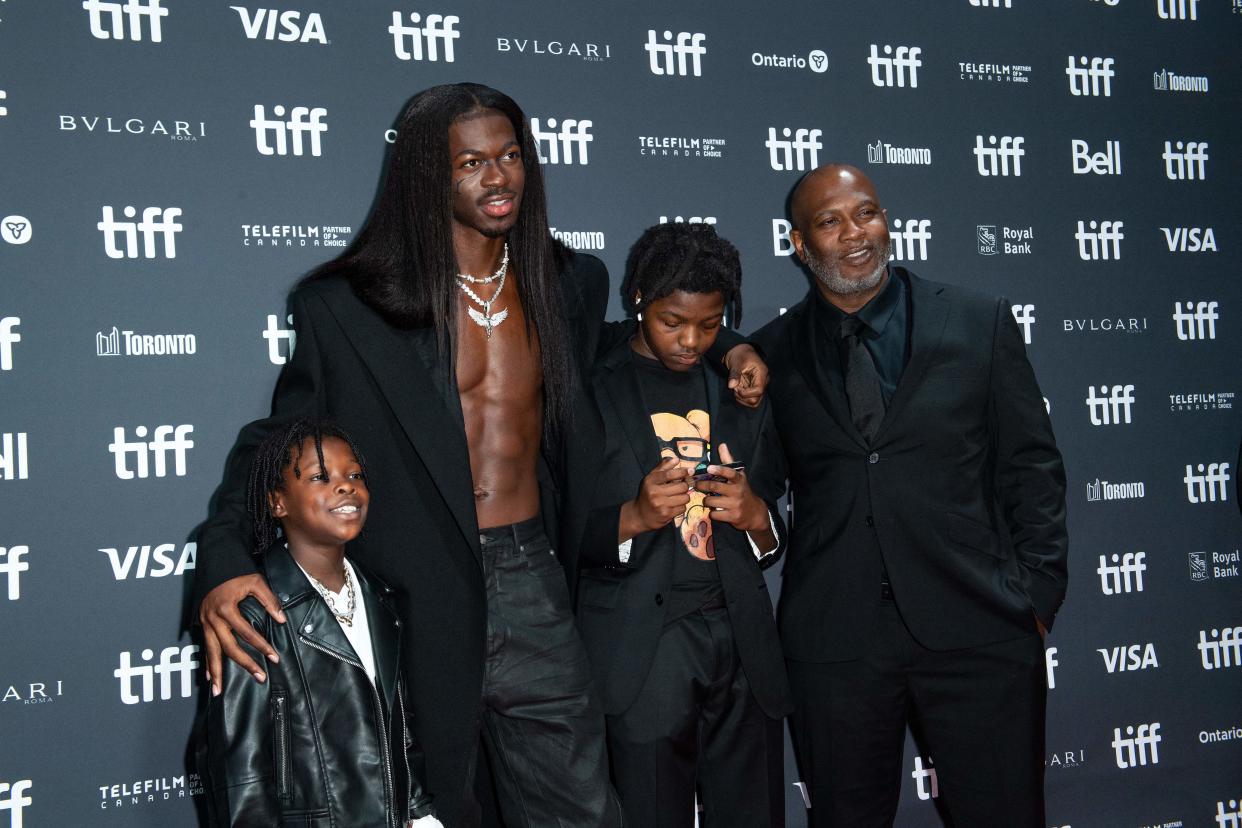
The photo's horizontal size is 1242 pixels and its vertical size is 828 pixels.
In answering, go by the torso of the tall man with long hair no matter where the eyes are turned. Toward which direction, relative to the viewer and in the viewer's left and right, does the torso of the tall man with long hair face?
facing the viewer and to the right of the viewer

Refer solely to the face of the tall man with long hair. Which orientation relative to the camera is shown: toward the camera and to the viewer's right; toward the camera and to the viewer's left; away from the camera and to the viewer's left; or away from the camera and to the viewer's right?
toward the camera and to the viewer's right
